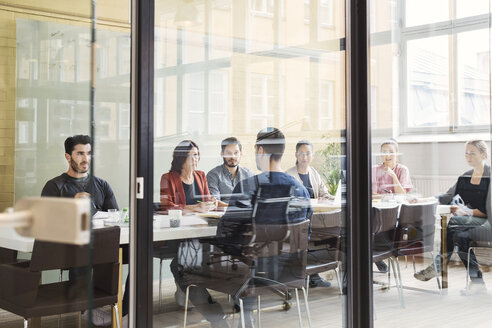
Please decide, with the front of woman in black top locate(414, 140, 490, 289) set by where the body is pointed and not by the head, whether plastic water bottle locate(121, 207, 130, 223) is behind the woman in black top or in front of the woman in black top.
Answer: in front

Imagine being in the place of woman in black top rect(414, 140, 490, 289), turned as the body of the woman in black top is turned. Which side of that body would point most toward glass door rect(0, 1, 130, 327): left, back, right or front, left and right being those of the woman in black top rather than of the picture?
front

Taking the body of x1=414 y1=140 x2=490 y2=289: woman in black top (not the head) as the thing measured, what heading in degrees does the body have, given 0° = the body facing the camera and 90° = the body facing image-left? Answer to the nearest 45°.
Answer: approximately 45°

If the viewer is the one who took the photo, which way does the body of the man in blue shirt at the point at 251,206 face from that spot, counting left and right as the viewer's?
facing away from the viewer and to the left of the viewer

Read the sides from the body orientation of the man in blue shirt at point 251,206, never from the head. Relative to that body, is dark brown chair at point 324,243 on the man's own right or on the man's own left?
on the man's own right

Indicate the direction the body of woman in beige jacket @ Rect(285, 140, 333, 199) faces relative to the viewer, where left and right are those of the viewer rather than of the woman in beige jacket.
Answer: facing the viewer

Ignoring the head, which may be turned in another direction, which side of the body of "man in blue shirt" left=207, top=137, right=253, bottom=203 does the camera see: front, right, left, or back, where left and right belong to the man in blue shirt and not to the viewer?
front

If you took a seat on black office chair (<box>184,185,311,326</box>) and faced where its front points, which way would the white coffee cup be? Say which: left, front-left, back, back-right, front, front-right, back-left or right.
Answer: left

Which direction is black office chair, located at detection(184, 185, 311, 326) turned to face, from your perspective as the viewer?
facing away from the viewer and to the left of the viewer

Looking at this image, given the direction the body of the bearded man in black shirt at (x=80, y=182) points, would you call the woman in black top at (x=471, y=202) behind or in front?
in front

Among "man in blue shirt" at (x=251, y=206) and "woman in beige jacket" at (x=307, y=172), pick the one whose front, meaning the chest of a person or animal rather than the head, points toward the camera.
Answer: the woman in beige jacket

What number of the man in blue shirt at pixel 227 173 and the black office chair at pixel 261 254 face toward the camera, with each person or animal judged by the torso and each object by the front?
1
